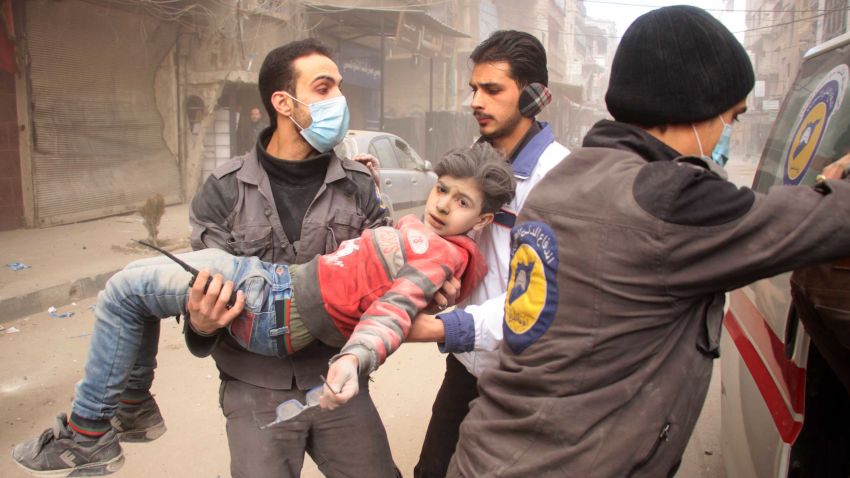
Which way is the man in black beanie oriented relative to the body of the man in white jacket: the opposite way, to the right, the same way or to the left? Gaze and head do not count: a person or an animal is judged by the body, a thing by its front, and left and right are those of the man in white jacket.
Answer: the opposite way

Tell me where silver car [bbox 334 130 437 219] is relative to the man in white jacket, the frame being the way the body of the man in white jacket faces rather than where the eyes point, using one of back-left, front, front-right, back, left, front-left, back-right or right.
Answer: back-right

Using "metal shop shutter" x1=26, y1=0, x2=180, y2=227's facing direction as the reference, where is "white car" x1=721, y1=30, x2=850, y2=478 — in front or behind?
in front

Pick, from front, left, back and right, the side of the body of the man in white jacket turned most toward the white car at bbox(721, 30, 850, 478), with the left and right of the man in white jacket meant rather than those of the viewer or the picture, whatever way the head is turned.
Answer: left

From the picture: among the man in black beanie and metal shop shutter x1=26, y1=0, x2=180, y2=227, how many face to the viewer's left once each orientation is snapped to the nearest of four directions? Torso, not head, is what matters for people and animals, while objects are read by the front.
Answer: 0

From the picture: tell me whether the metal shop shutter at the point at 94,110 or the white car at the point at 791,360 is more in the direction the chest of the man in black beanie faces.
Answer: the white car

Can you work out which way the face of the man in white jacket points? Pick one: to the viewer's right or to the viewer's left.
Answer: to the viewer's left

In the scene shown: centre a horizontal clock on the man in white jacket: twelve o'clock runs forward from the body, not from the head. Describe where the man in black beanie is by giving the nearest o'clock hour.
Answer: The man in black beanie is roughly at 10 o'clock from the man in white jacket.

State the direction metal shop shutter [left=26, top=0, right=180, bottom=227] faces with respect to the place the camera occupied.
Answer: facing the viewer and to the right of the viewer

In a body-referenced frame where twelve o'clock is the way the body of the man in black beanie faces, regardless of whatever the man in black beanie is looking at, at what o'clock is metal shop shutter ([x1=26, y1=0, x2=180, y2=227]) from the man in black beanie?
The metal shop shutter is roughly at 9 o'clock from the man in black beanie.

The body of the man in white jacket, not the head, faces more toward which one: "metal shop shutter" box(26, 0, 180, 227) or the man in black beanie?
the man in black beanie

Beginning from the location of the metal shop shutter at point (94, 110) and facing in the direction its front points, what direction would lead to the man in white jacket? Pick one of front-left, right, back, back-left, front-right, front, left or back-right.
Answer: front-right

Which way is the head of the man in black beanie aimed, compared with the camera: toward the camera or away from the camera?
away from the camera

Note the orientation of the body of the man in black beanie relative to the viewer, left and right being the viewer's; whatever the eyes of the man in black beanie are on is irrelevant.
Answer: facing away from the viewer and to the right of the viewer

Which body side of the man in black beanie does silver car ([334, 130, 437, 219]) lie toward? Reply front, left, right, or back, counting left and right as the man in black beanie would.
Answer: left
